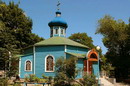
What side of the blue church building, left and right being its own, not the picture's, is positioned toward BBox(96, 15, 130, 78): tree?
front

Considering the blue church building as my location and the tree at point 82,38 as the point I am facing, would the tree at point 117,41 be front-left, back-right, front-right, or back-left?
front-right

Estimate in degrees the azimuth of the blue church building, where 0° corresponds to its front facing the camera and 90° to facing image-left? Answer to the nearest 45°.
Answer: approximately 315°

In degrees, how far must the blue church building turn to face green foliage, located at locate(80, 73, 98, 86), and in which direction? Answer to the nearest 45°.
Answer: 0° — it already faces it

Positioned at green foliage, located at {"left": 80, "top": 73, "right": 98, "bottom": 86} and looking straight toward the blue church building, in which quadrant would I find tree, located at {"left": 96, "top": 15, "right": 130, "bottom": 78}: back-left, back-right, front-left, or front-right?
front-right

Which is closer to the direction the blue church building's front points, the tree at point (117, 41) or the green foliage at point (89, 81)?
the green foliage

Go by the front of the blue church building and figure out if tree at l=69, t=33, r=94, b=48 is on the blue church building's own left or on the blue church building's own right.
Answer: on the blue church building's own left

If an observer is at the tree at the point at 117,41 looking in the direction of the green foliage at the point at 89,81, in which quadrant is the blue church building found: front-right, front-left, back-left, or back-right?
front-right
